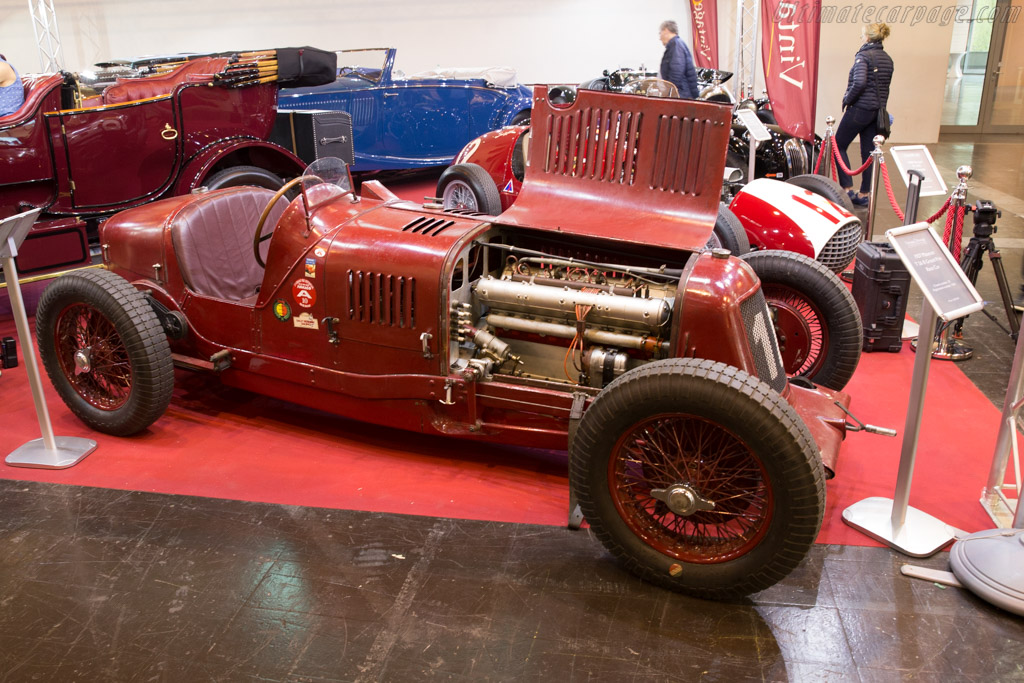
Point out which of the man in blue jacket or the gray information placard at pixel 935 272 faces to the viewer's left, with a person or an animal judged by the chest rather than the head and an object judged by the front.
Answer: the man in blue jacket

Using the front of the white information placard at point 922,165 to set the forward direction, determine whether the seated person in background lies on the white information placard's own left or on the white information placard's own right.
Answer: on the white information placard's own right

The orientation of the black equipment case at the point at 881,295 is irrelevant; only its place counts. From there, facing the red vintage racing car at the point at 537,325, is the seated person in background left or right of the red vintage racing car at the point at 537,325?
right

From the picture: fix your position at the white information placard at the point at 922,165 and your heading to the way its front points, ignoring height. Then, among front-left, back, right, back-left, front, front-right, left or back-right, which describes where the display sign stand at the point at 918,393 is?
front-right

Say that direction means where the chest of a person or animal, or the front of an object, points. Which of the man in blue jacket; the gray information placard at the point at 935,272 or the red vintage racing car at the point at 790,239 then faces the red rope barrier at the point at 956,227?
the red vintage racing car

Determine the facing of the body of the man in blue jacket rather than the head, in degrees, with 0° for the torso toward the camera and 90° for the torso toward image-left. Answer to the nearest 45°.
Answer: approximately 90°

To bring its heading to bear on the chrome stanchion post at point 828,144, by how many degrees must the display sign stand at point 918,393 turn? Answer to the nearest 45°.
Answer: approximately 135° to its left

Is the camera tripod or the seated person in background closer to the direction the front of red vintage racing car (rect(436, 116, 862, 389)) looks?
the camera tripod

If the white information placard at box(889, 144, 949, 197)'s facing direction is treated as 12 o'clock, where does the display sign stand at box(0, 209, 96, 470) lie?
The display sign stand is roughly at 3 o'clock from the white information placard.

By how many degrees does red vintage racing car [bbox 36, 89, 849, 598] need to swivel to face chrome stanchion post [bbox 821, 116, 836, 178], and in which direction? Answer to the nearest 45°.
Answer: approximately 90° to its left

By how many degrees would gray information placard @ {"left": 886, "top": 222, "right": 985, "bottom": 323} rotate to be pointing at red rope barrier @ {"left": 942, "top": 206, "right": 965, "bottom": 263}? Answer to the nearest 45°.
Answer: approximately 135° to its left
